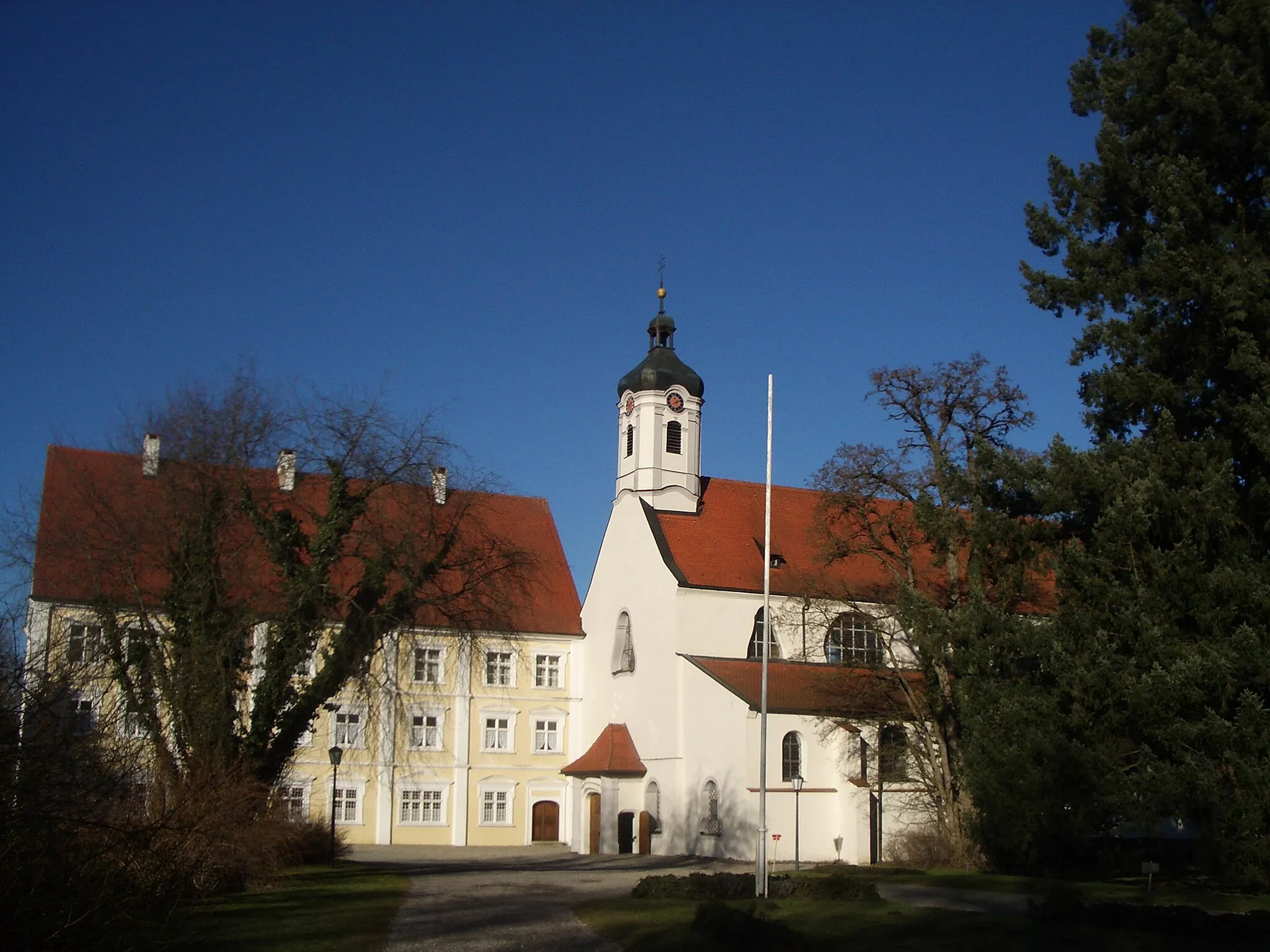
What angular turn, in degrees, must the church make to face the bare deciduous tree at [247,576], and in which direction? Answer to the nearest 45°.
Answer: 0° — it already faces it

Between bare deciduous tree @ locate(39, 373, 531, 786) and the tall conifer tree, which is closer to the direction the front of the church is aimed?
the bare deciduous tree

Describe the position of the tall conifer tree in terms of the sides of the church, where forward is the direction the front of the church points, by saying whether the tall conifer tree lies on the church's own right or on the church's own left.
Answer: on the church's own left

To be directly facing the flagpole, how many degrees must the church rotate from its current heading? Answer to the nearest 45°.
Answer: approximately 45° to its left

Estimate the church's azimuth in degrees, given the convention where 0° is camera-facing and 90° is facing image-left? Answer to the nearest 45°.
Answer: approximately 45°
